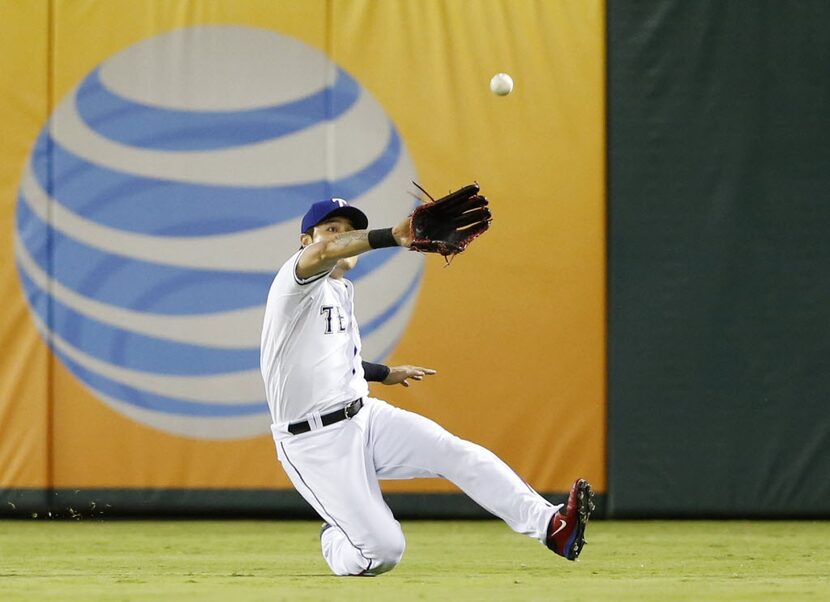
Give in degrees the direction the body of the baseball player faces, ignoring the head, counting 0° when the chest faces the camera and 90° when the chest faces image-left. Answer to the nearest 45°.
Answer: approximately 315°

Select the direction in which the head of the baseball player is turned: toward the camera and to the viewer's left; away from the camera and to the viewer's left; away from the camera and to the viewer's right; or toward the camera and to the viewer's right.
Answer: toward the camera and to the viewer's right

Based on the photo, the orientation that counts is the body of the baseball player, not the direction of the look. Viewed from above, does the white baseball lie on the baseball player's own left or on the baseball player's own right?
on the baseball player's own left
